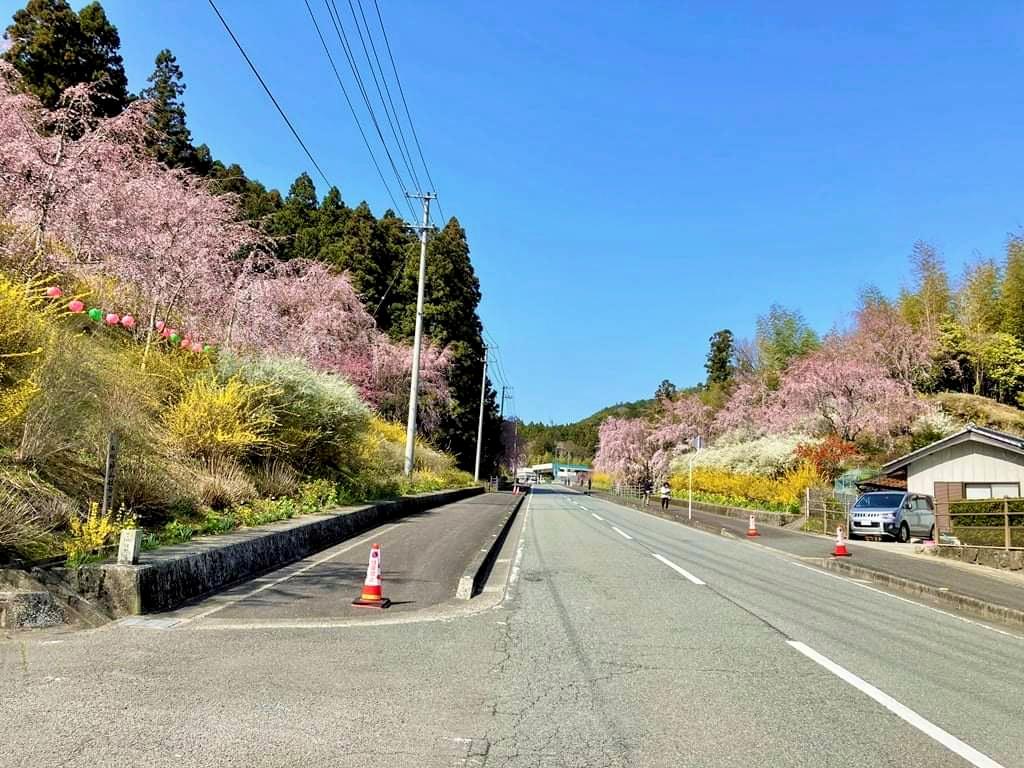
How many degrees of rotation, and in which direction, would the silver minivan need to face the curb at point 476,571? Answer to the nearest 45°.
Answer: approximately 45° to its left

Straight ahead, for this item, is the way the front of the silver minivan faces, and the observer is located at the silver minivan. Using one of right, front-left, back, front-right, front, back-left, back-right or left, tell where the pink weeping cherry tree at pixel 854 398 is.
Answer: back-right

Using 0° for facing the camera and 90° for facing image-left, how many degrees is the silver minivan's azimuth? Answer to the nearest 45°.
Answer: approximately 45°

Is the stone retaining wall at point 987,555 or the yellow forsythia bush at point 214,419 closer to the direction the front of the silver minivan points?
the yellow forsythia bush

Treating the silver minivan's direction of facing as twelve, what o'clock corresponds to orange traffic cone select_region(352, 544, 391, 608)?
The orange traffic cone is roughly at 11 o'clock from the silver minivan.

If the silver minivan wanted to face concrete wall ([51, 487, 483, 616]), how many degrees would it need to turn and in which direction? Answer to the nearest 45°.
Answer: approximately 45° to its left

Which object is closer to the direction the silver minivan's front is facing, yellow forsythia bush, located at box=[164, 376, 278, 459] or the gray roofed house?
the yellow forsythia bush

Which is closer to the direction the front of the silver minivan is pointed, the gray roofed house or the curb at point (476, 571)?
the curb

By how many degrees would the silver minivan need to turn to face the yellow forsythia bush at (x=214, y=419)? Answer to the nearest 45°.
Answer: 0° — it already faces it

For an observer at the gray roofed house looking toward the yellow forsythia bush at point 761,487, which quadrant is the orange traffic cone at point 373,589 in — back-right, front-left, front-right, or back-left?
back-left

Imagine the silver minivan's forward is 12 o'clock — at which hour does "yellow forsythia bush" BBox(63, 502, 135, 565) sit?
The yellow forsythia bush is roughly at 11 o'clock from the silver minivan.
